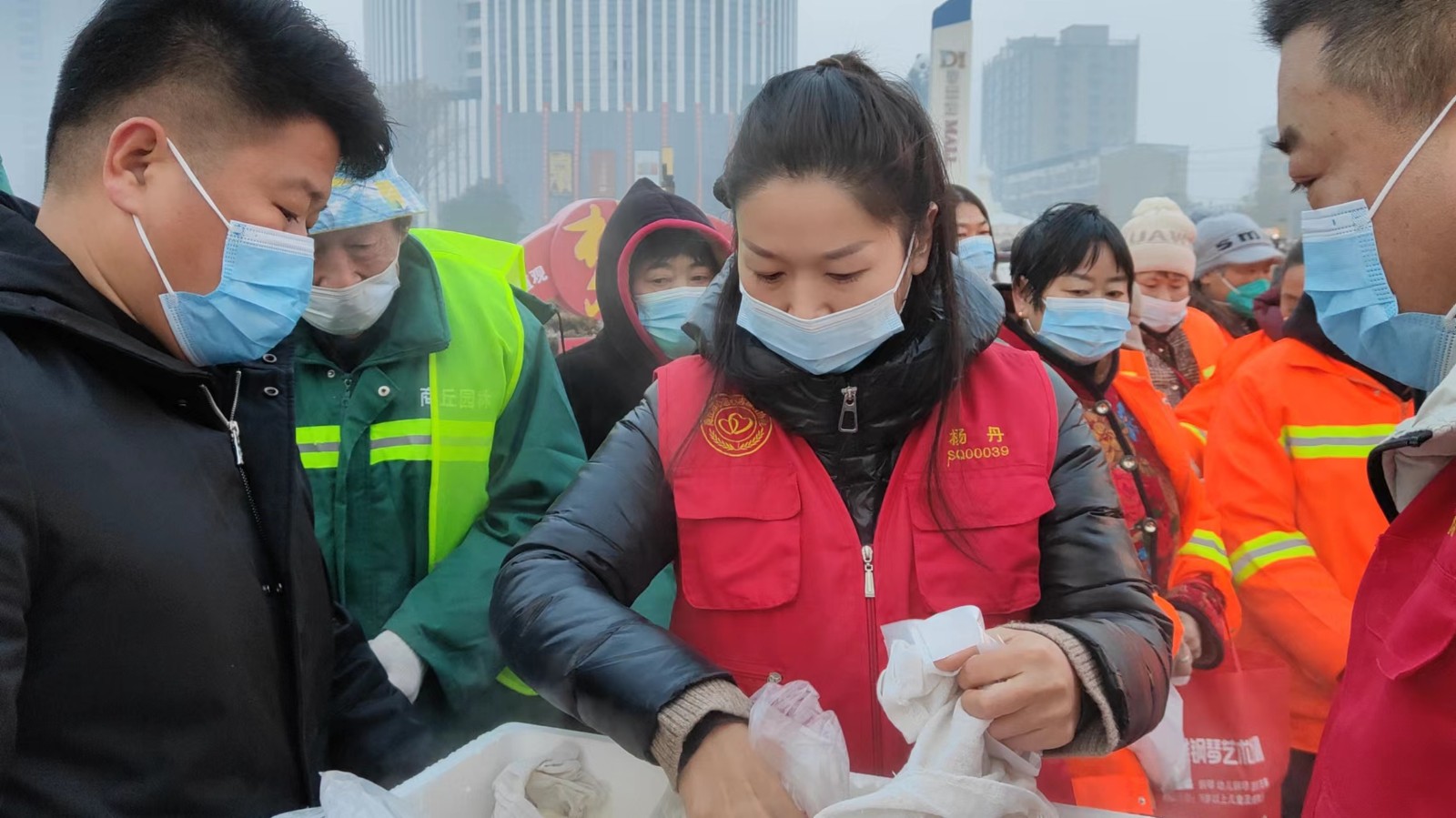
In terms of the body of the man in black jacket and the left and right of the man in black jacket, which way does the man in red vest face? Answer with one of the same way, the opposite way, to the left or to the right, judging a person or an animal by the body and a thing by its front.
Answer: the opposite way

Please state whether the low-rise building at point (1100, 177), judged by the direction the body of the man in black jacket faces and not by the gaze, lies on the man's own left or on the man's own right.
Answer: on the man's own left

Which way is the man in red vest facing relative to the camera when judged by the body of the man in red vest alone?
to the viewer's left

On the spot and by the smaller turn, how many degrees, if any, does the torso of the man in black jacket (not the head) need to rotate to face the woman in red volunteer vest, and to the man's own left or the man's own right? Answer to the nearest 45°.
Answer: approximately 45° to the man's own left

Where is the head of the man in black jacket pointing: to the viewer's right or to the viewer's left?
to the viewer's right

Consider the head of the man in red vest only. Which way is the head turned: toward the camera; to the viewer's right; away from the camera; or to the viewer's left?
to the viewer's left

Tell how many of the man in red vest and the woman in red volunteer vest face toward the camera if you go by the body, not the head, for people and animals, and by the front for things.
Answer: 1

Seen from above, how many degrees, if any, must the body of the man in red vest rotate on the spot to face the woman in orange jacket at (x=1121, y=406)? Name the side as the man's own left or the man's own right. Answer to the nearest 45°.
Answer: approximately 90° to the man's own right
